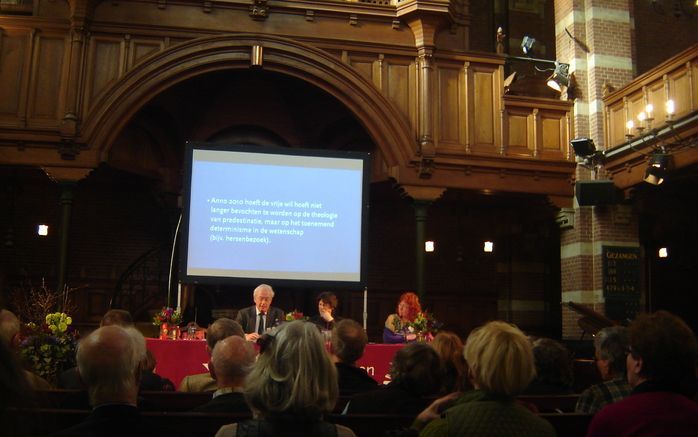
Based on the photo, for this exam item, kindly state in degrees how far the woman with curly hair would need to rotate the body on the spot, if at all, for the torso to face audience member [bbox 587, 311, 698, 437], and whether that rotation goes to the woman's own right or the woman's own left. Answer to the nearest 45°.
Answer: approximately 45° to the woman's own left

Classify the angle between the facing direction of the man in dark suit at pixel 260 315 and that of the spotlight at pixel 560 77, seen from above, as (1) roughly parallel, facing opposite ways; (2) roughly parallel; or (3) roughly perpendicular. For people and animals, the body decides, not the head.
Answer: roughly perpendicular

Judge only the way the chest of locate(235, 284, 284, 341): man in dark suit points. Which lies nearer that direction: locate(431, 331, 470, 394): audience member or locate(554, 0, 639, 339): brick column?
the audience member

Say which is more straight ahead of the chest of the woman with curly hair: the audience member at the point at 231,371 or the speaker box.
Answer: the audience member

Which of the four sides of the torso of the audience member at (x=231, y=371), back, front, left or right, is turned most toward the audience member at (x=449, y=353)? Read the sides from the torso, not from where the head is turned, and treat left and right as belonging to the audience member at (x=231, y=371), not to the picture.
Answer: right

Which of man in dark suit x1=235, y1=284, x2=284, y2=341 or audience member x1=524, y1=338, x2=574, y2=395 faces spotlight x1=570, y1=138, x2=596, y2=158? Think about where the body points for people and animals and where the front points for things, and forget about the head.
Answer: the audience member

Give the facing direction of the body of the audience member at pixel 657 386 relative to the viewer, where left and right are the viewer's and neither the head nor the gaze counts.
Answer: facing away from the viewer and to the left of the viewer

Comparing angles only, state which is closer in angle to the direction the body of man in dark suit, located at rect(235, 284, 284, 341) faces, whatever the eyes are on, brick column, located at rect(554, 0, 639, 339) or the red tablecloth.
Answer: the red tablecloth

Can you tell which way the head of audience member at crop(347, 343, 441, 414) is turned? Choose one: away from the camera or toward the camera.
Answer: away from the camera

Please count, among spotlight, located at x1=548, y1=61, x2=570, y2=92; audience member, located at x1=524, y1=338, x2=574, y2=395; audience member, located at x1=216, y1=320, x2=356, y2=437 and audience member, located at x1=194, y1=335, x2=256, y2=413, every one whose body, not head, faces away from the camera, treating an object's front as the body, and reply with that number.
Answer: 3

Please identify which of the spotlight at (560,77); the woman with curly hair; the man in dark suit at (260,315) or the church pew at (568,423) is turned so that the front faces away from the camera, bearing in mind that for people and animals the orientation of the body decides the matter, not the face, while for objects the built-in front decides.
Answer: the church pew

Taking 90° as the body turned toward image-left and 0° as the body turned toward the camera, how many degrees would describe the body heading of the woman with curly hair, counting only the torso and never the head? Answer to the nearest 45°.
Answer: approximately 45°

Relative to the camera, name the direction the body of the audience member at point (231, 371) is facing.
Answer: away from the camera
